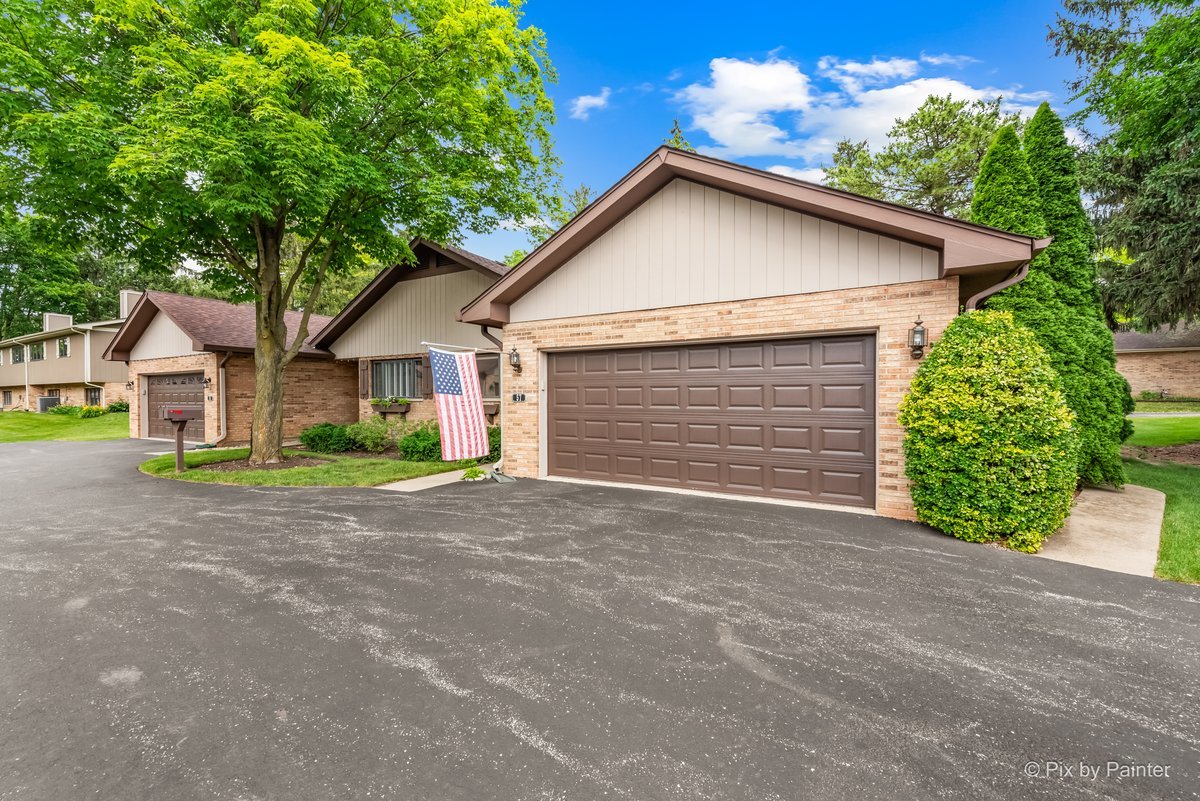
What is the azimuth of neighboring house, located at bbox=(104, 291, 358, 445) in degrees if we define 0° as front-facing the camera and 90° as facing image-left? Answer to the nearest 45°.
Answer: approximately 45°

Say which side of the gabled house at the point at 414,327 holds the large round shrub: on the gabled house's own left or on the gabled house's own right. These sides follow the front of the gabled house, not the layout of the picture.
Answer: on the gabled house's own left

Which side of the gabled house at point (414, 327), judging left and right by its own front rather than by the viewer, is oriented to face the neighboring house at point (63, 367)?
right

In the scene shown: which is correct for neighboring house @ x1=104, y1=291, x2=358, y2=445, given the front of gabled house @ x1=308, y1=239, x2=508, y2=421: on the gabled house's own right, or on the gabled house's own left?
on the gabled house's own right

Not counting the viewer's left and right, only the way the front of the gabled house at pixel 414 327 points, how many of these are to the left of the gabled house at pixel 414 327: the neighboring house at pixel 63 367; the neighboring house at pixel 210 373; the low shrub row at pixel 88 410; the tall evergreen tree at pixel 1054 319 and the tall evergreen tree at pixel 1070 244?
2

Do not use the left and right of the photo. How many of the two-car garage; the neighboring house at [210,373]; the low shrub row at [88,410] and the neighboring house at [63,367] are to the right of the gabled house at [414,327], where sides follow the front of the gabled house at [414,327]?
3

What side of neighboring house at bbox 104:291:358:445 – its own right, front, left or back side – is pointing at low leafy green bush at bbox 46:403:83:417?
right

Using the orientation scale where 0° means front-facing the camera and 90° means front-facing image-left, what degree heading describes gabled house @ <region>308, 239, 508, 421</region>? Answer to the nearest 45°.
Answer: approximately 45°

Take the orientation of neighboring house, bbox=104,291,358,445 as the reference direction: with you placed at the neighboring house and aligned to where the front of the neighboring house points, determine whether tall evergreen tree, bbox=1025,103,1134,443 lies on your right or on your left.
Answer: on your left
